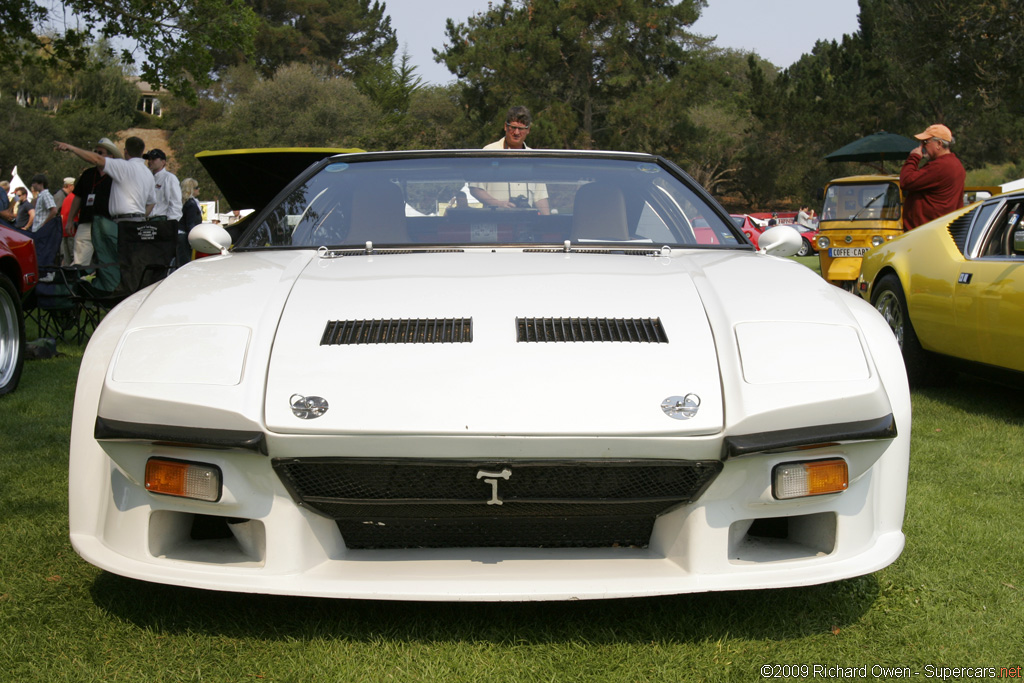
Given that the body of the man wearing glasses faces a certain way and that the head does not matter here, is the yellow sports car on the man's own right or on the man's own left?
on the man's own left

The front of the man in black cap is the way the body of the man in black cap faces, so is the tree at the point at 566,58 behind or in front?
behind

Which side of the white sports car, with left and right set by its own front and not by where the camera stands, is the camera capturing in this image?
front

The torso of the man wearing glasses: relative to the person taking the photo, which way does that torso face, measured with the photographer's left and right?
facing the viewer

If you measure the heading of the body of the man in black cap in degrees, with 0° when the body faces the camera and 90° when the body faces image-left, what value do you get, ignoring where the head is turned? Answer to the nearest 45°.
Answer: approximately 45°

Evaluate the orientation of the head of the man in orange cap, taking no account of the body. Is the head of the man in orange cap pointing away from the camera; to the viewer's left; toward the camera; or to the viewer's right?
to the viewer's left

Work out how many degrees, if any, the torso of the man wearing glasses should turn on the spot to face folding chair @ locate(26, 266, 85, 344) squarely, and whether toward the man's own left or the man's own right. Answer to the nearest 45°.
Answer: approximately 135° to the man's own right

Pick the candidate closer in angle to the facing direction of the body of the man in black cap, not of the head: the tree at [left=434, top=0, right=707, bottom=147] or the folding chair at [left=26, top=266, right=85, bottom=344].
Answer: the folding chair

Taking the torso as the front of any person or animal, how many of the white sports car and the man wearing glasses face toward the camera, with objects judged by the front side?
2
